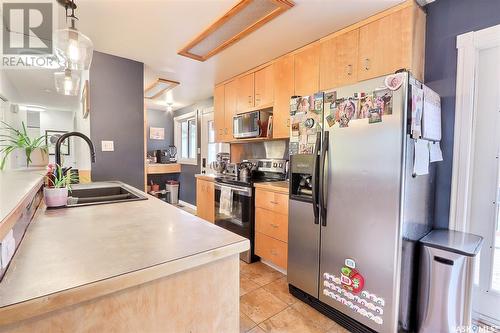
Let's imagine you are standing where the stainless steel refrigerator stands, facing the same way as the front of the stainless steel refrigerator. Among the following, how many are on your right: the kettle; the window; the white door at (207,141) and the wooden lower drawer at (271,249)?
4

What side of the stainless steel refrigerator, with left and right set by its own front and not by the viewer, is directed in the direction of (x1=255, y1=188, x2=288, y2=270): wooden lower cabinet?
right

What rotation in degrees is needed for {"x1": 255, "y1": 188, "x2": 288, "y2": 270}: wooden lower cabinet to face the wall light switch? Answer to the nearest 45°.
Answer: approximately 45° to its right

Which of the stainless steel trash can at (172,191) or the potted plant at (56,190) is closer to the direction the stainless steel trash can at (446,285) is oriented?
the potted plant

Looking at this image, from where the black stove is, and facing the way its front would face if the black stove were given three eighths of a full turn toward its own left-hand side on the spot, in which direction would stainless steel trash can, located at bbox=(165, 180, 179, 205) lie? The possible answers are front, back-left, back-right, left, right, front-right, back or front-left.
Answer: back-left

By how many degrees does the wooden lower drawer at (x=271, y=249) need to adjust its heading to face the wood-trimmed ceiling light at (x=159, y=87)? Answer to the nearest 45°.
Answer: approximately 90° to its right

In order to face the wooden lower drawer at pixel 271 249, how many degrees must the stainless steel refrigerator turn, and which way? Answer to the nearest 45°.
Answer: approximately 90° to its right

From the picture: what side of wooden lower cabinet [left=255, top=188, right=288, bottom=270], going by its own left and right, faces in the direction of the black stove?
right
